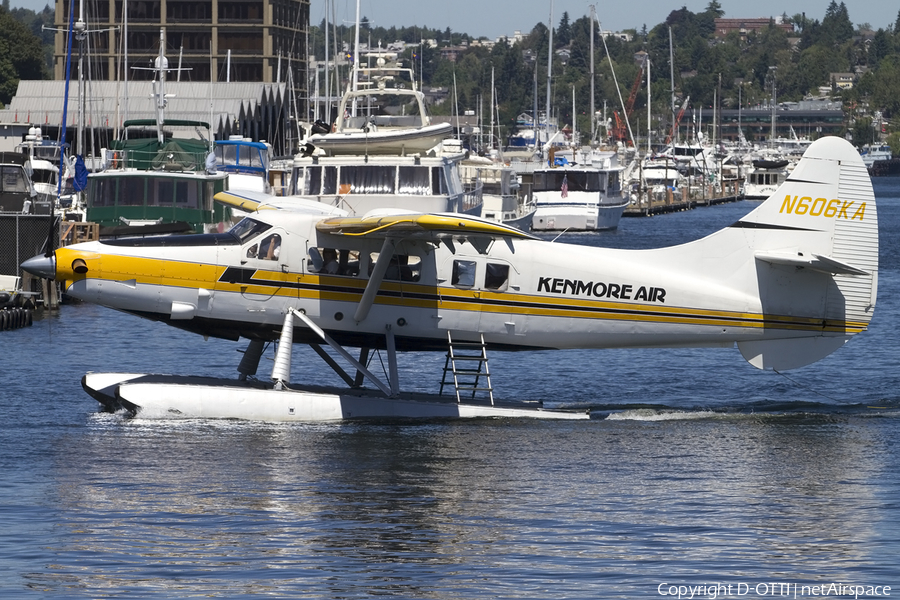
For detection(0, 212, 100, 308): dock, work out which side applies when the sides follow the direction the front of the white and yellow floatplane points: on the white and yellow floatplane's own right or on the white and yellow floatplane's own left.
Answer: on the white and yellow floatplane's own right

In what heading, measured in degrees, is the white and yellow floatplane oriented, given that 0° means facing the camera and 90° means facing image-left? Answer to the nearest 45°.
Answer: approximately 90°
